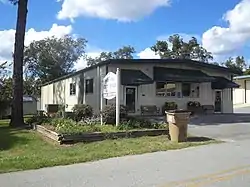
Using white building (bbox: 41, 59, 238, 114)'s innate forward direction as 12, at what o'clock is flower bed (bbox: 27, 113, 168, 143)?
The flower bed is roughly at 2 o'clock from the white building.

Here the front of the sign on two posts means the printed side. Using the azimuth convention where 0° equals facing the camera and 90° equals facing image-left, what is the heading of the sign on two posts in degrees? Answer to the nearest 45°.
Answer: approximately 45°

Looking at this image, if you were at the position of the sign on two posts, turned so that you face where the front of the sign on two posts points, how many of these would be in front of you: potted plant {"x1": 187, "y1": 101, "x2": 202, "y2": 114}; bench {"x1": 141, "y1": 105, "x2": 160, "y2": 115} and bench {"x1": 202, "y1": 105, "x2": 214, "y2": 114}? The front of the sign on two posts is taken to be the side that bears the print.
0

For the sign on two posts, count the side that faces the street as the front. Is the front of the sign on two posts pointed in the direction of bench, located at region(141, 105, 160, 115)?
no

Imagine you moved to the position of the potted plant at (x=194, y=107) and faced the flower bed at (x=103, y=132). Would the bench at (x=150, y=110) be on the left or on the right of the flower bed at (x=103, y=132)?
right

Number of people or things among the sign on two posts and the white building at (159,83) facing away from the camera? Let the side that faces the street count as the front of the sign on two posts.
0

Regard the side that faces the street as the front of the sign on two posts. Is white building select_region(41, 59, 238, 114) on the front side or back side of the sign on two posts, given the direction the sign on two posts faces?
on the back side

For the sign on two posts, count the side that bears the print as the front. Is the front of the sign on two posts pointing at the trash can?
no

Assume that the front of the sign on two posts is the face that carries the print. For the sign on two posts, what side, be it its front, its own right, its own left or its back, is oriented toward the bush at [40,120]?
right

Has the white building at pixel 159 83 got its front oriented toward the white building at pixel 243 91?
no

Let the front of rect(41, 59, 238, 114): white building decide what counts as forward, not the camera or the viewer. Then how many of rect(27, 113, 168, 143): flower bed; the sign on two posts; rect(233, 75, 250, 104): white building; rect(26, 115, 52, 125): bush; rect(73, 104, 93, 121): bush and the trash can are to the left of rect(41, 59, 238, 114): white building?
1

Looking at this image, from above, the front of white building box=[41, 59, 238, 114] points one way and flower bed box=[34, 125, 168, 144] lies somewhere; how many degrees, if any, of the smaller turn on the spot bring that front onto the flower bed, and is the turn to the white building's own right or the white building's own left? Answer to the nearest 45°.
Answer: approximately 45° to the white building's own right
